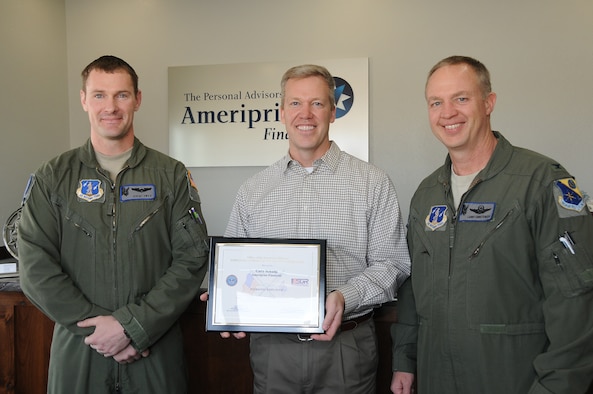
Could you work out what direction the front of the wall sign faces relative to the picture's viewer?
facing the viewer
